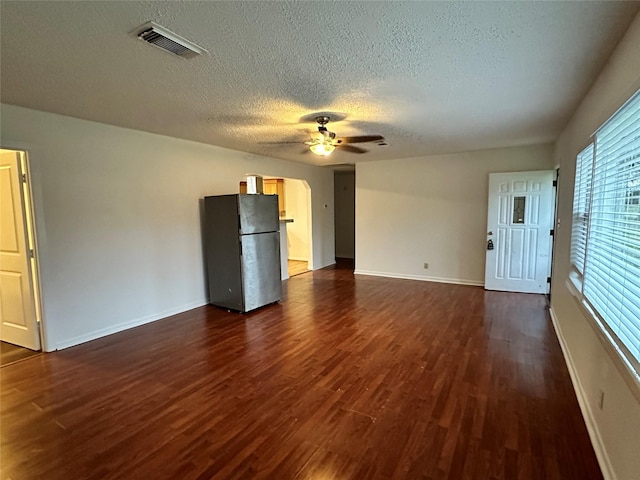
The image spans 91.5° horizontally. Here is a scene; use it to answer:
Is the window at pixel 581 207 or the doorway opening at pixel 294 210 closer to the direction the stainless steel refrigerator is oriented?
the window

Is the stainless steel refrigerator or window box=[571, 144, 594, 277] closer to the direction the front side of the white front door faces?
the window

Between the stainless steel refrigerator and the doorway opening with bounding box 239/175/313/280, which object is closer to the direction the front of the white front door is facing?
the stainless steel refrigerator

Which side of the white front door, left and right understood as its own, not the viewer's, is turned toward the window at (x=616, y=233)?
front

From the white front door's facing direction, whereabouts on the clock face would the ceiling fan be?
The ceiling fan is roughly at 1 o'clock from the white front door.

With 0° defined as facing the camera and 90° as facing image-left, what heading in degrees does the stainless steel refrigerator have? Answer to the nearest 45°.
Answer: approximately 315°

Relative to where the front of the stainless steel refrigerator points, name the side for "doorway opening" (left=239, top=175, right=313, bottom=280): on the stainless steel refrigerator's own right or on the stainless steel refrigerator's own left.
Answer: on the stainless steel refrigerator's own left

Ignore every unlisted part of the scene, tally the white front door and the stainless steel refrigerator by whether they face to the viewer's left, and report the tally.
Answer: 0

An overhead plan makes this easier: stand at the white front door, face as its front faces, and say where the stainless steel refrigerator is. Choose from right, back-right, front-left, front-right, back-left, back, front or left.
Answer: front-right

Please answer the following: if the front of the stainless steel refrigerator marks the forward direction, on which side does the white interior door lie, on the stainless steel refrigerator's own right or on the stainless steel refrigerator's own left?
on the stainless steel refrigerator's own right
